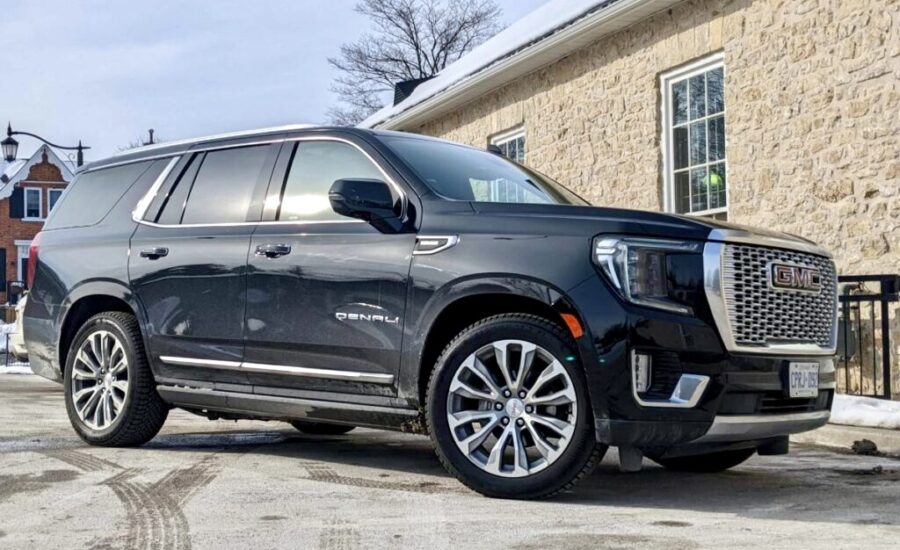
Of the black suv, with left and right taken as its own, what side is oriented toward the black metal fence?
left

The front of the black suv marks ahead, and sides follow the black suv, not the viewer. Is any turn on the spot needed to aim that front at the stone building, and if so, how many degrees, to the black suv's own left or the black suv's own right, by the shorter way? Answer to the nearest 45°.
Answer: approximately 90° to the black suv's own left

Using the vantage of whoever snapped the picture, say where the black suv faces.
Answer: facing the viewer and to the right of the viewer
